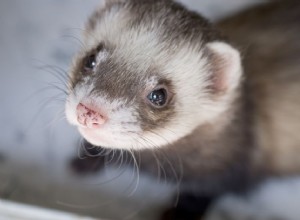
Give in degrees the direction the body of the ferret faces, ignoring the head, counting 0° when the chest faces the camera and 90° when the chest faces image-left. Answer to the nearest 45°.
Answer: approximately 45°
